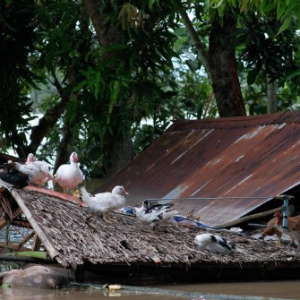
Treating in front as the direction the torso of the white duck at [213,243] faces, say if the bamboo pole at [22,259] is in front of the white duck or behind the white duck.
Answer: in front

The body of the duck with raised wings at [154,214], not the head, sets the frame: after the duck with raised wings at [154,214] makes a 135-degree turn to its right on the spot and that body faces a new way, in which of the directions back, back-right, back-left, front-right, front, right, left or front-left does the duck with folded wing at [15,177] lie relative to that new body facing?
back-left

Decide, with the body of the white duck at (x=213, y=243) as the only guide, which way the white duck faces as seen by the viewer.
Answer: to the viewer's left

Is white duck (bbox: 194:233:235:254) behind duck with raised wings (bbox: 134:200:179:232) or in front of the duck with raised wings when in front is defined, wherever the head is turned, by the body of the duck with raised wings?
behind

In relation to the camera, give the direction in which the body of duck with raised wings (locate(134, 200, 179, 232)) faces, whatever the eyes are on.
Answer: to the viewer's left

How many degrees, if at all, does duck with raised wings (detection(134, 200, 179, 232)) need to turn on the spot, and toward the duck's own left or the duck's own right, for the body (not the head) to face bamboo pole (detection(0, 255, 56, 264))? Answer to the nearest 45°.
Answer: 0° — it already faces it
